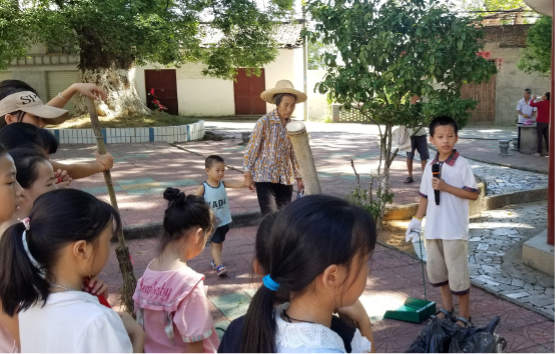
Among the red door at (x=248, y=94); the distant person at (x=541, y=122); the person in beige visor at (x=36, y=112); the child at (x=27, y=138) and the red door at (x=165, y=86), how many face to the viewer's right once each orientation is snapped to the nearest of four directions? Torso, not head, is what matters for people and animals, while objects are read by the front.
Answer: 2

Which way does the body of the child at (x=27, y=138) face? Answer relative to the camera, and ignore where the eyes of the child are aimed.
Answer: to the viewer's right

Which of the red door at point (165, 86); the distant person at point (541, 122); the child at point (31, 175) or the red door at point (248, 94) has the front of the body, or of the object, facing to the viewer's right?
the child

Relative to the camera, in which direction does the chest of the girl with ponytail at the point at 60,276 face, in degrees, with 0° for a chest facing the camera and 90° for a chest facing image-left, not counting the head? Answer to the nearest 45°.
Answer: approximately 225°

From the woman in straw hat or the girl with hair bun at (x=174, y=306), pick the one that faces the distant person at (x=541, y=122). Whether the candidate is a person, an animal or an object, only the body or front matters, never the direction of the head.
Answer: the girl with hair bun

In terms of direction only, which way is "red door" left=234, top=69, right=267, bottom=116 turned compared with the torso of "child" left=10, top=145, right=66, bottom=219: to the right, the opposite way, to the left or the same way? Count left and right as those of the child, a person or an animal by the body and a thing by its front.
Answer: to the right

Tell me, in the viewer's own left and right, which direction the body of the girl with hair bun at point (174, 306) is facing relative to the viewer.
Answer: facing away from the viewer and to the right of the viewer

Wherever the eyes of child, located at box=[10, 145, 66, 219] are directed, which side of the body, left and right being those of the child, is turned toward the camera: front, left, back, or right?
right

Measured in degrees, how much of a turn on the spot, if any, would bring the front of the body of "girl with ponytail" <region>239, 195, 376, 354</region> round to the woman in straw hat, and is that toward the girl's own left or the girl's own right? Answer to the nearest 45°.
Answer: approximately 45° to the girl's own left

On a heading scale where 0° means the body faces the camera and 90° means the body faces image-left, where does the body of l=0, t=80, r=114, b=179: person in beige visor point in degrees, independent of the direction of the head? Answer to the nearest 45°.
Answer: approximately 270°

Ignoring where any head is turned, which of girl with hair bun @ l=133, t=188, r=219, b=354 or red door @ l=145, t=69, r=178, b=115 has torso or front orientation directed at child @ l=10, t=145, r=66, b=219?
the red door

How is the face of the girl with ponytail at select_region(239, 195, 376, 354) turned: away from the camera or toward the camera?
away from the camera

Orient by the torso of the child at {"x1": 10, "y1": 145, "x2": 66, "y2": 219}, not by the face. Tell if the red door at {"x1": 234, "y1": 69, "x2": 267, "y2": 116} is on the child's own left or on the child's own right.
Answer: on the child's own left
